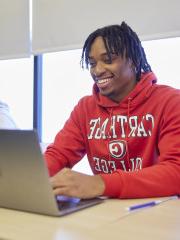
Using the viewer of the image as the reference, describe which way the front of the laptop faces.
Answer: facing away from the viewer and to the right of the viewer

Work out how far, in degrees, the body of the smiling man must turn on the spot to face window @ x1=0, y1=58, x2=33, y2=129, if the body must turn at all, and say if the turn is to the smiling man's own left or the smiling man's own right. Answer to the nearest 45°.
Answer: approximately 90° to the smiling man's own right

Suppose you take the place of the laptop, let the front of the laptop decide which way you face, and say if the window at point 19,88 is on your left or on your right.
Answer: on your left

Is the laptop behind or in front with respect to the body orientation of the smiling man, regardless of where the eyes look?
in front

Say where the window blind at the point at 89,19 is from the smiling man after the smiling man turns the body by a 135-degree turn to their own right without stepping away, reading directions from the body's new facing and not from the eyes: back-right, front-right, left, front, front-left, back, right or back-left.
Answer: front

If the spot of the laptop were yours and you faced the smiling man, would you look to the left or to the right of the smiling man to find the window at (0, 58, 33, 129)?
left

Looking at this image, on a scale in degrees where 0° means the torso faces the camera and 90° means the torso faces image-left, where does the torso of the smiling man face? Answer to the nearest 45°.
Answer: approximately 45°

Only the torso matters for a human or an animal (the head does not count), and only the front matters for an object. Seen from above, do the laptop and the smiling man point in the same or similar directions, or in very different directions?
very different directions

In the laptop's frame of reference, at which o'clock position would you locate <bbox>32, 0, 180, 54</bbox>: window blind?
The window blind is roughly at 11 o'clock from the laptop.

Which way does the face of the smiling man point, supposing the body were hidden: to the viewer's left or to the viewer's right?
to the viewer's left

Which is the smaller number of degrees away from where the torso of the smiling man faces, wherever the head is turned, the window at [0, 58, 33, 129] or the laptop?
the laptop

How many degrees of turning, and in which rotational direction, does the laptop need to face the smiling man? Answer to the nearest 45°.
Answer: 0° — it already faces them
